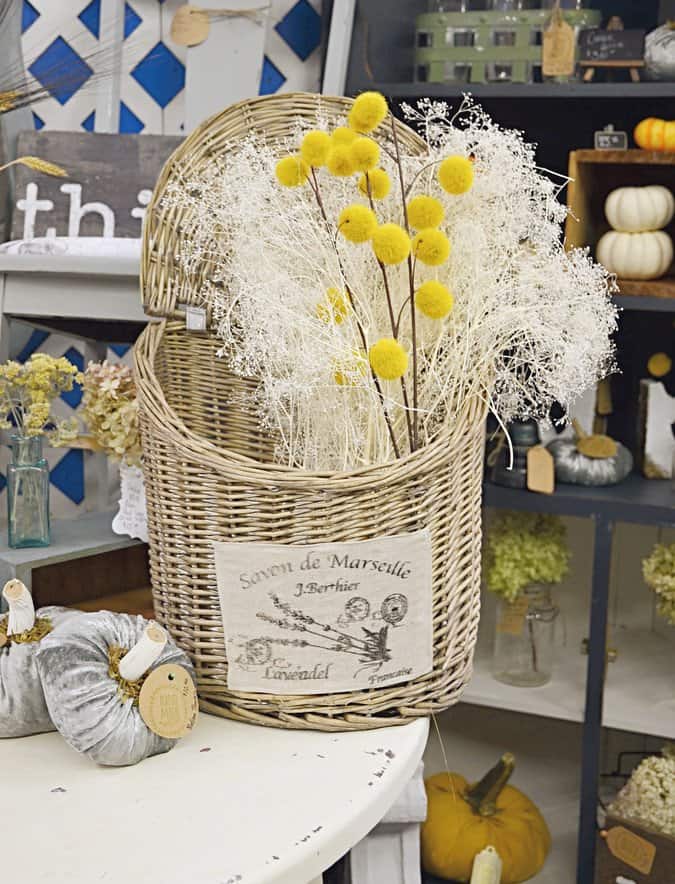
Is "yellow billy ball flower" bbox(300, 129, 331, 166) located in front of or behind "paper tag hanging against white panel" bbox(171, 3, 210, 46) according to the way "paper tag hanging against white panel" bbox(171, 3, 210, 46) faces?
in front

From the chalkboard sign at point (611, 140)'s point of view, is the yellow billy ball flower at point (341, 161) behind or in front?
in front

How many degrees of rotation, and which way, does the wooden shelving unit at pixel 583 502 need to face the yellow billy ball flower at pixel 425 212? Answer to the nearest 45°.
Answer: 0° — it already faces it

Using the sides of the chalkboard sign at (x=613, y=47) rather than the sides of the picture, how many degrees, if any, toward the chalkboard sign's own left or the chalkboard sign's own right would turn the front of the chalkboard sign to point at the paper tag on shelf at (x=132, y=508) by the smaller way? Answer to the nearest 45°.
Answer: approximately 45° to the chalkboard sign's own right

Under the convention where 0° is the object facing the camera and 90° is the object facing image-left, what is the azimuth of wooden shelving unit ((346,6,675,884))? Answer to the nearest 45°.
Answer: approximately 0°
